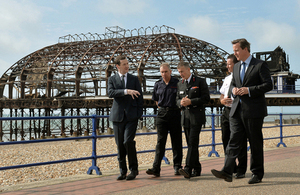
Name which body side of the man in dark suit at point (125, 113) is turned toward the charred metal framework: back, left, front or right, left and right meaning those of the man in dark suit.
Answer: back

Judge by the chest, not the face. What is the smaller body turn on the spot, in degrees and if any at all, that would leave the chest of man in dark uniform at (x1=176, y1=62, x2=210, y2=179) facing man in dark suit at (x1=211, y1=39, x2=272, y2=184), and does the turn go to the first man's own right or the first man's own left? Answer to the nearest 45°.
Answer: approximately 90° to the first man's own left

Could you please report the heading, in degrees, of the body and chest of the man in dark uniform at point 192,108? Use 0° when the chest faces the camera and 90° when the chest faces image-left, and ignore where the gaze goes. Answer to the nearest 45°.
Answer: approximately 45°

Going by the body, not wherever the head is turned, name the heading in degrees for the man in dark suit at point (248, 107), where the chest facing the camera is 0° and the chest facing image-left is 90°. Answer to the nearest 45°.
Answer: approximately 45°

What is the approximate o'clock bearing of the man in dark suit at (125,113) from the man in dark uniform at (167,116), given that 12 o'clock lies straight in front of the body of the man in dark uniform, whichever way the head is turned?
The man in dark suit is roughly at 2 o'clock from the man in dark uniform.

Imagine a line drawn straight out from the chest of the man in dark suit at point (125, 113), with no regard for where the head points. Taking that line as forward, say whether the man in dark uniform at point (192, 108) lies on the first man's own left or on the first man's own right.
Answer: on the first man's own left

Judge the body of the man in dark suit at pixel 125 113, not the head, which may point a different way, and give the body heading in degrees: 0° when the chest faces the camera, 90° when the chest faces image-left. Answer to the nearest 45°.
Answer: approximately 0°

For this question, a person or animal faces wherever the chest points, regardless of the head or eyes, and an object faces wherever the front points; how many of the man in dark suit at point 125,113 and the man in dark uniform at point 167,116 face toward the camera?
2

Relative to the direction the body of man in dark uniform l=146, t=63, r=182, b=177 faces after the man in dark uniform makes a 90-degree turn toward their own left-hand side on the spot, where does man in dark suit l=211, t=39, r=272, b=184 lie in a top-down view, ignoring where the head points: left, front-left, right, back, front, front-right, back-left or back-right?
front-right
